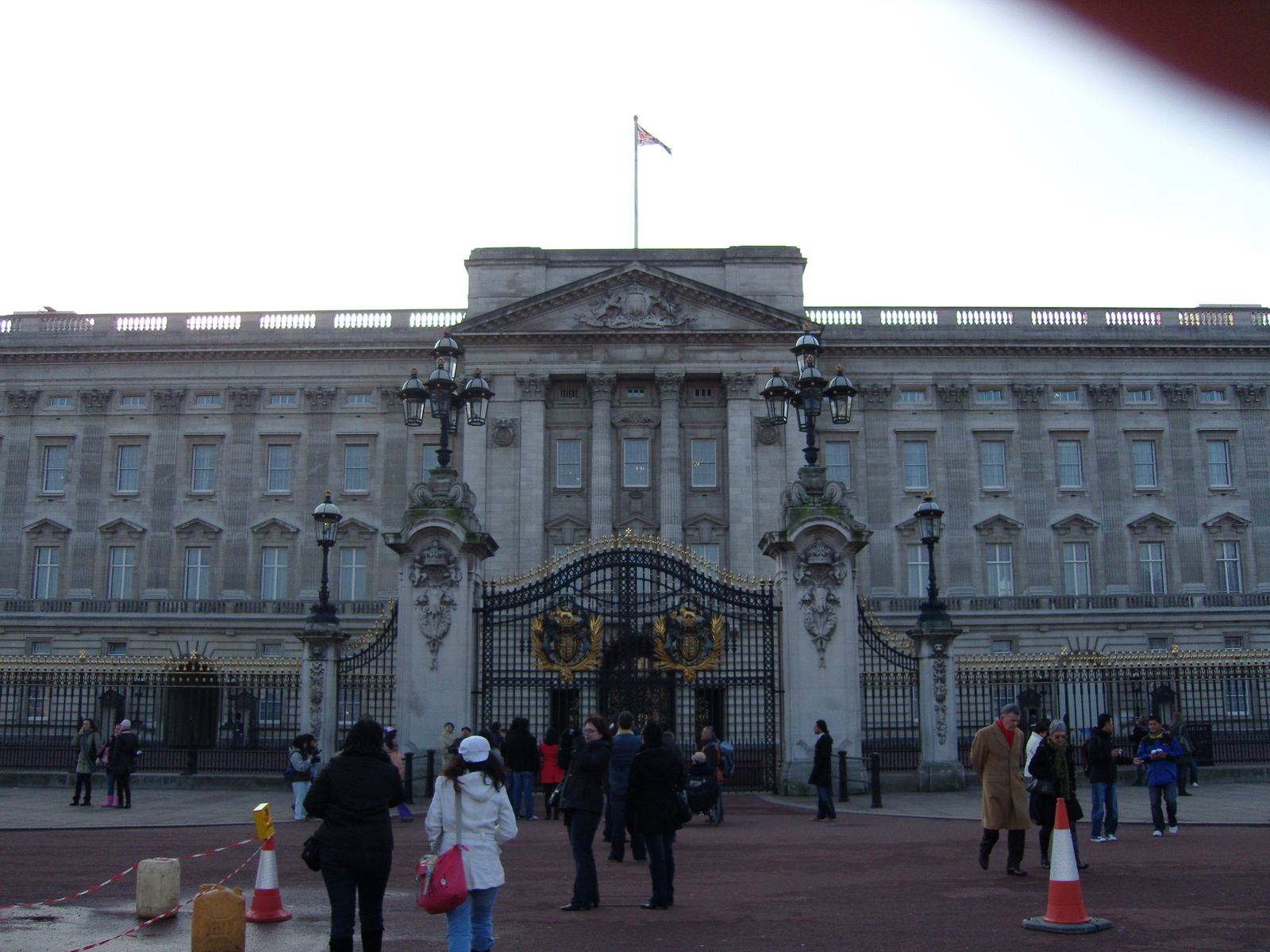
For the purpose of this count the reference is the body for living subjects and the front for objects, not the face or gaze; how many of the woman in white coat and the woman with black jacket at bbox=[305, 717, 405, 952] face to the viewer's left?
0

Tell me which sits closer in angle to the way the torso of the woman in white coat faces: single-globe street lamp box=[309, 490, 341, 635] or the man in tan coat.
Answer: the single-globe street lamp

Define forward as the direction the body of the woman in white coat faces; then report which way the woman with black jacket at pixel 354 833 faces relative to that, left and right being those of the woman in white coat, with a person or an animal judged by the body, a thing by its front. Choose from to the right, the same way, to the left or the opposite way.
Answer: the same way

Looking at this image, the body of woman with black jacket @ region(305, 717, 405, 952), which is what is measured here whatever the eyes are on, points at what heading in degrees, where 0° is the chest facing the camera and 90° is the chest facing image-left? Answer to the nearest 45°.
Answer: approximately 180°

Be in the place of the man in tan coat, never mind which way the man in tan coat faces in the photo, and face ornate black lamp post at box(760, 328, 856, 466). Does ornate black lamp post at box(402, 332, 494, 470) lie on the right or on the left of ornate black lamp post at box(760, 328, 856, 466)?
left

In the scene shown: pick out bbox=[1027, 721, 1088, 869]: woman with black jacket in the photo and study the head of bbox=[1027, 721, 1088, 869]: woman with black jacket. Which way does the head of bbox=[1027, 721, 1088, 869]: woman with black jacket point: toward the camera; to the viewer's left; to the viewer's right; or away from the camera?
toward the camera

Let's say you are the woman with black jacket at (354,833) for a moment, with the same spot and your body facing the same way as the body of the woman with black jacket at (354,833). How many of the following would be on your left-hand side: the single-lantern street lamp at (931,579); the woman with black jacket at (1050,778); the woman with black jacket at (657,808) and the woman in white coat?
0

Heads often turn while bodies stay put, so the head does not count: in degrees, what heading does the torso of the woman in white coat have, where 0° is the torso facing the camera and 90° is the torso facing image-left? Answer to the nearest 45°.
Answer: approximately 180°

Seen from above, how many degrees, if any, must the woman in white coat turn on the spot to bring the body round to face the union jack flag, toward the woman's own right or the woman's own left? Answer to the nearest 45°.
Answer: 0° — they already face it

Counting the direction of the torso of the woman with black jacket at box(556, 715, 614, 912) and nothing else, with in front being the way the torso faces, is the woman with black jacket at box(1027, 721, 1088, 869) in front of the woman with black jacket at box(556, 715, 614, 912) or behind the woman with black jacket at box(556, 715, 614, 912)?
behind

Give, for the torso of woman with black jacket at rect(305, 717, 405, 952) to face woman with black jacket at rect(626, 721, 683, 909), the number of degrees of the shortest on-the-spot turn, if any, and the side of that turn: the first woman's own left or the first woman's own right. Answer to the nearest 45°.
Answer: approximately 45° to the first woman's own right

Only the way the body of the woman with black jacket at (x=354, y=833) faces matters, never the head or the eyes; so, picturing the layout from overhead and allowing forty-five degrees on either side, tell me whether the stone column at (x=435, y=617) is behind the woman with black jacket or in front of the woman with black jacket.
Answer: in front

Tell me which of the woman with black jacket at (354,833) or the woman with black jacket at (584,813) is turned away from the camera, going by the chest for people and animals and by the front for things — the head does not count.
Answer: the woman with black jacket at (354,833)

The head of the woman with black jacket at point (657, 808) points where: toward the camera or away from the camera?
away from the camera
